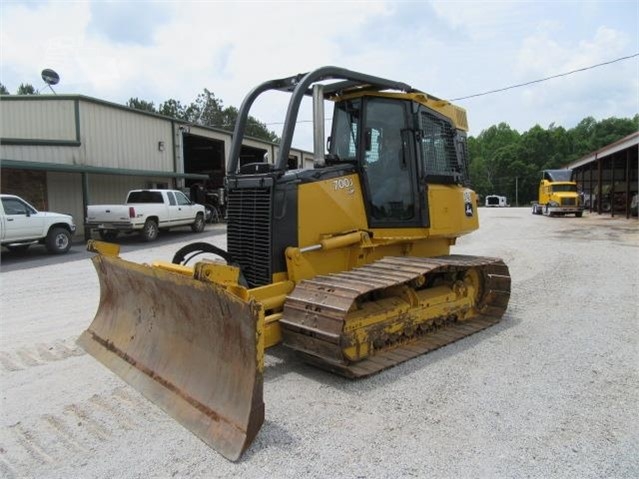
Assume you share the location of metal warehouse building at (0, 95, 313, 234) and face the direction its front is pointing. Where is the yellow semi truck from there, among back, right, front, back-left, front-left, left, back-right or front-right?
front-left

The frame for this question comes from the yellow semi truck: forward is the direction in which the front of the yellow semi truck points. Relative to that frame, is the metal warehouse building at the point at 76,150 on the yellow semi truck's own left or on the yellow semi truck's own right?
on the yellow semi truck's own right

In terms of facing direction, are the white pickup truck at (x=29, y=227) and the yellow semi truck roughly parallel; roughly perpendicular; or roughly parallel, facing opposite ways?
roughly perpendicular

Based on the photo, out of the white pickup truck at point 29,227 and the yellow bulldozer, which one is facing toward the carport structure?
the white pickup truck

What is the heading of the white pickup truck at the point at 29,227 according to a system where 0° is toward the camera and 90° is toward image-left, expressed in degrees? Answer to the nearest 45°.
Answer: approximately 270°

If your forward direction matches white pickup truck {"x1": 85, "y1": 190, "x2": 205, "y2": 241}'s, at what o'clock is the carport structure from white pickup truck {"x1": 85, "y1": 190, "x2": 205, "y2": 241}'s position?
The carport structure is roughly at 1 o'clock from the white pickup truck.

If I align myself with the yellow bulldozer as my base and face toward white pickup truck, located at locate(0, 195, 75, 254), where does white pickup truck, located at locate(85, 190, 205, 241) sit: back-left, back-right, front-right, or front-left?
front-right

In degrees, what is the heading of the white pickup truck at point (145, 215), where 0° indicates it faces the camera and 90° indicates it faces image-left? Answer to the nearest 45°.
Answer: approximately 225°

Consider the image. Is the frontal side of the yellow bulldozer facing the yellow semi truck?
no

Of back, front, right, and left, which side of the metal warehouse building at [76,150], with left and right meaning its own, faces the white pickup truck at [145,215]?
front

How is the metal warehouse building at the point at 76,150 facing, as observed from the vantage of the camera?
facing the viewer and to the right of the viewer

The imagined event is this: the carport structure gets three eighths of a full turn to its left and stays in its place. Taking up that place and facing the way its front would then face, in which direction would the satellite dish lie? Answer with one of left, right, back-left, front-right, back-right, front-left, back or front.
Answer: back-right

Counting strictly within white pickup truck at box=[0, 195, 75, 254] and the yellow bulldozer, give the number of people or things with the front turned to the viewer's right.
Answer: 1

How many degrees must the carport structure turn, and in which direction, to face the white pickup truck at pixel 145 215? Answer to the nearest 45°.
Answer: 0° — it already faces it

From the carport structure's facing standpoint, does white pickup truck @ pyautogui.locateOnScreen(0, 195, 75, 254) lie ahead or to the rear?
ahead

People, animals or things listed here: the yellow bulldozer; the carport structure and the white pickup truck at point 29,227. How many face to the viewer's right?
1

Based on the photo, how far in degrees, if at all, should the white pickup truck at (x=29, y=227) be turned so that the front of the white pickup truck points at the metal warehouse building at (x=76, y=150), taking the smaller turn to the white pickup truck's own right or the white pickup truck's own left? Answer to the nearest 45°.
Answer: approximately 90° to the white pickup truck's own left

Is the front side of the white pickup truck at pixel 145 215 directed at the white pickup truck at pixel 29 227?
no

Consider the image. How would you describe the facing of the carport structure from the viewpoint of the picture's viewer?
facing the viewer and to the left of the viewer
